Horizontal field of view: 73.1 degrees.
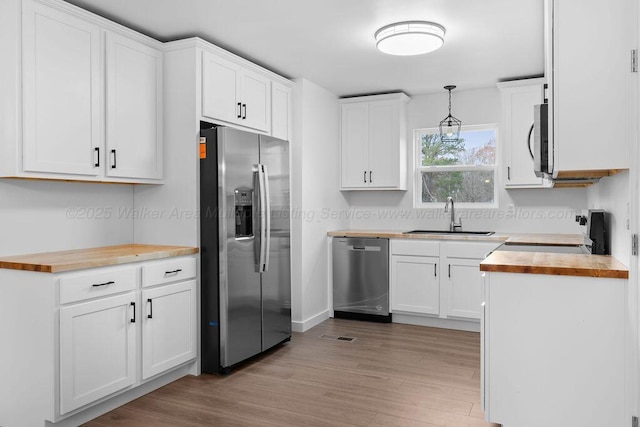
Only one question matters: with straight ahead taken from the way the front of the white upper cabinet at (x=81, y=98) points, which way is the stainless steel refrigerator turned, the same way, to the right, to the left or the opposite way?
the same way

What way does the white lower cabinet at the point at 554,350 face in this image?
to the viewer's left

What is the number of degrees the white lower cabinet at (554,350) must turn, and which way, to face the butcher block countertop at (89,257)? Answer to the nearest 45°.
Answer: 0° — it already faces it

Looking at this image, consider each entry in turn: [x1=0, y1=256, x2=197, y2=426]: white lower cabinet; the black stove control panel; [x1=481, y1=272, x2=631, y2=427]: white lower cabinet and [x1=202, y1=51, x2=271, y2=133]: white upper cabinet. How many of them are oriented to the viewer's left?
2

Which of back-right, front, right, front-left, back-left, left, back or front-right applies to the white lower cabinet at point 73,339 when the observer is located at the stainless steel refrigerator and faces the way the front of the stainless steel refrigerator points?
right

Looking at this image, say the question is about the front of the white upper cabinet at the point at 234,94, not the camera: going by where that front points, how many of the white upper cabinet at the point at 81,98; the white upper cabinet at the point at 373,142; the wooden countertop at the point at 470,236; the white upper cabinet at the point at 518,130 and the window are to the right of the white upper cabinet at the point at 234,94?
1

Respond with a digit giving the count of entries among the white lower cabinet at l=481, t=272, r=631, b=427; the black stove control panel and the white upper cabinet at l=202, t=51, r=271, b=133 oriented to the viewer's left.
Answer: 2

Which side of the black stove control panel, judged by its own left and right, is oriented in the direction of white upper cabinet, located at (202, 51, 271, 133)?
front

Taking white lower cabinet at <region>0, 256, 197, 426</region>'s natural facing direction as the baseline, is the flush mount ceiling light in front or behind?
in front

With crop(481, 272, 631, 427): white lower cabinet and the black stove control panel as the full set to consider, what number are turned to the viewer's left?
2

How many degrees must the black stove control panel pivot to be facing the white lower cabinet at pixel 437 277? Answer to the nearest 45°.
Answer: approximately 45° to its right

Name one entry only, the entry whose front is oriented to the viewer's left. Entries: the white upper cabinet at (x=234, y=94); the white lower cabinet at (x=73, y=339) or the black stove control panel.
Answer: the black stove control panel

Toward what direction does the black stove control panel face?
to the viewer's left

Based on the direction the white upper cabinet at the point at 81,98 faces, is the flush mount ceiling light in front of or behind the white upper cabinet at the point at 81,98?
in front

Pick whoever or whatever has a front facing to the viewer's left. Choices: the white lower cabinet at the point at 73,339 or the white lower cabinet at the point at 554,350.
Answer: the white lower cabinet at the point at 554,350

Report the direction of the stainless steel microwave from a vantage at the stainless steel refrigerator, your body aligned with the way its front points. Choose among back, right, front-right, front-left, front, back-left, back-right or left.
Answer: front

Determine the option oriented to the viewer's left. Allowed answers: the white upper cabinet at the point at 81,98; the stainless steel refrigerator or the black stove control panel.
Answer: the black stove control panel
